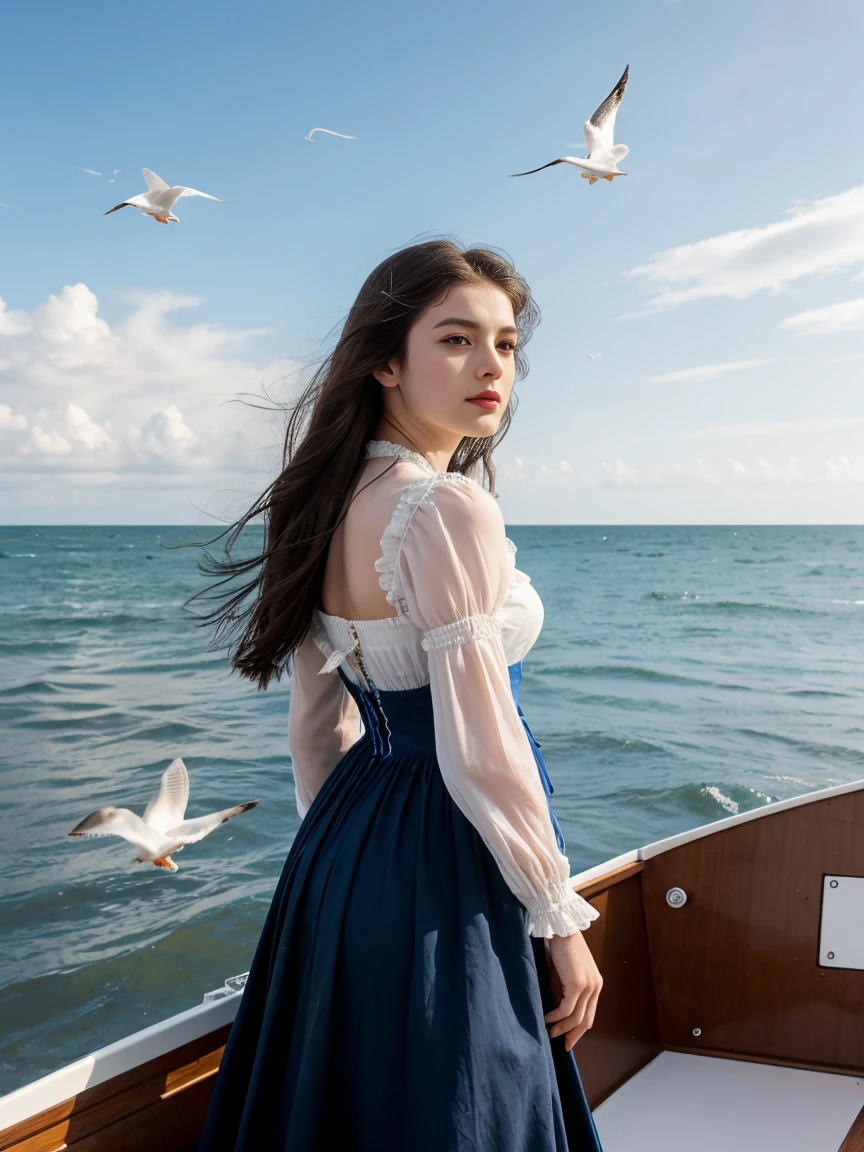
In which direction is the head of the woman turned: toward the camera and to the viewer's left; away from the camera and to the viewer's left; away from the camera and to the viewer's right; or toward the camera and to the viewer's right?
toward the camera and to the viewer's right

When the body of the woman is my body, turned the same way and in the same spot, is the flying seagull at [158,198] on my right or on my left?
on my left

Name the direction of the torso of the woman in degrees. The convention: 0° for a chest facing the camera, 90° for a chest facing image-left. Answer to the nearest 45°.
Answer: approximately 225°
